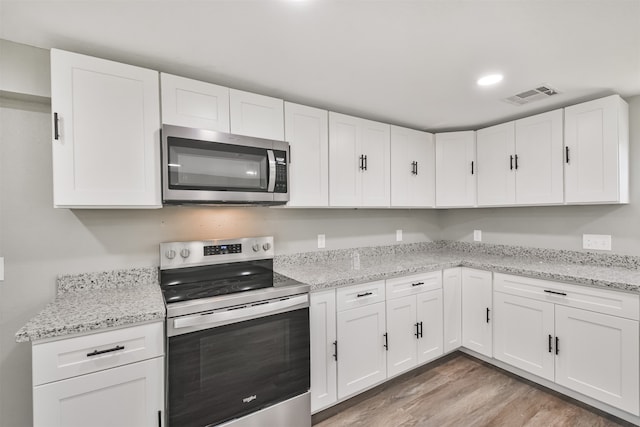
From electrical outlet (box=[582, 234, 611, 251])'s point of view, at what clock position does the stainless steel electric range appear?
The stainless steel electric range is roughly at 1 o'clock from the electrical outlet.

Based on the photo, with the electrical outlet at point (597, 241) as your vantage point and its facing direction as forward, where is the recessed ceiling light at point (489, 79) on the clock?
The recessed ceiling light is roughly at 1 o'clock from the electrical outlet.

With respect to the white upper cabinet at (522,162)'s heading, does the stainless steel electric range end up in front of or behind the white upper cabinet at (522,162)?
in front

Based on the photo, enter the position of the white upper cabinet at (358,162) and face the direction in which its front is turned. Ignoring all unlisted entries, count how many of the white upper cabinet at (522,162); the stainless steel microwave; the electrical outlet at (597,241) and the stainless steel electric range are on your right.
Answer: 2

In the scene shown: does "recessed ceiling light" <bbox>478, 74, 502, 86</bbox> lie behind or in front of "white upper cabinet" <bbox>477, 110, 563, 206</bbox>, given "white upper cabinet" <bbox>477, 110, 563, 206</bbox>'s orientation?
in front

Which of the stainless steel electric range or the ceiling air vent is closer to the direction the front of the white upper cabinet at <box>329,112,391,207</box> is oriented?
the ceiling air vent

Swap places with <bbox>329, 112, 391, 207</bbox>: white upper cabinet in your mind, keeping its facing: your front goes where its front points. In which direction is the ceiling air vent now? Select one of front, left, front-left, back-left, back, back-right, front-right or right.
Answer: front-left

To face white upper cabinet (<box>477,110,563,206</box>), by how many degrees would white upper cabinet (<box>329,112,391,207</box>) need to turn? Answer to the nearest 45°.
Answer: approximately 45° to its left

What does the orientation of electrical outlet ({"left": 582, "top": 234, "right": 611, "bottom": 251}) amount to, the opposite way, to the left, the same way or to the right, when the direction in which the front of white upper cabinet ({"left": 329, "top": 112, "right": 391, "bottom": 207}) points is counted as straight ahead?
to the right

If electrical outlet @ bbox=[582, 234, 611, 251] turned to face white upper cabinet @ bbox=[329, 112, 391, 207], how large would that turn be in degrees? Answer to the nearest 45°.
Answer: approximately 45° to its right

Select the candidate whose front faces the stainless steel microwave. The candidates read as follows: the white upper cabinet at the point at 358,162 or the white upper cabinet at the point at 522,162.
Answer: the white upper cabinet at the point at 522,162

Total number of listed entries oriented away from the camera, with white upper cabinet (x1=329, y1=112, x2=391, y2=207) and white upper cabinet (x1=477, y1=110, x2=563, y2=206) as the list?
0

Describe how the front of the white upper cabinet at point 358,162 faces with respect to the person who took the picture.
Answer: facing the viewer and to the right of the viewer

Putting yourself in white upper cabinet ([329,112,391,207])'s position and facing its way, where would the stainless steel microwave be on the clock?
The stainless steel microwave is roughly at 3 o'clock from the white upper cabinet.

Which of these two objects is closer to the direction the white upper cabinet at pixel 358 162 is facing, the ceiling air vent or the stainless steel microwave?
the ceiling air vent
